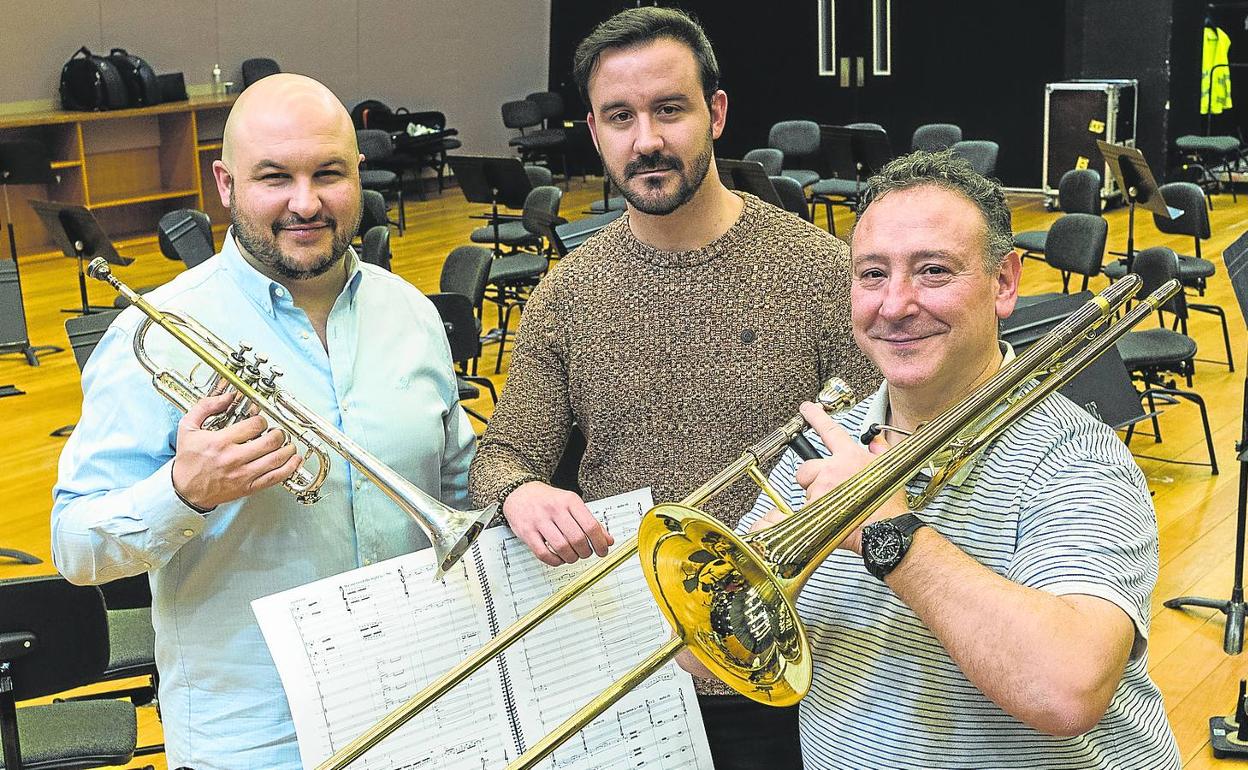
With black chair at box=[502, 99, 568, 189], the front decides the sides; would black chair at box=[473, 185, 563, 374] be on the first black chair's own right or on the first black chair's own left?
on the first black chair's own right

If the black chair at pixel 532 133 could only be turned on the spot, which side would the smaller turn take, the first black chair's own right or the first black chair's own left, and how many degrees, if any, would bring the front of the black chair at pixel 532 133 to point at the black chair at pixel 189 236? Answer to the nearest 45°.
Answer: approximately 45° to the first black chair's own right

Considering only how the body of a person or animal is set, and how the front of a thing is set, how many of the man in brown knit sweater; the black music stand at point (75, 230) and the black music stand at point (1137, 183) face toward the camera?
1

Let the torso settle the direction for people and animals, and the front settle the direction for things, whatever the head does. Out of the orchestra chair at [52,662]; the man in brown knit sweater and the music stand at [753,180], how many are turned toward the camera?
1

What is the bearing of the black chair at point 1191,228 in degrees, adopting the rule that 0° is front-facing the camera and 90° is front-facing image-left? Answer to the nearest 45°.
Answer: approximately 45°

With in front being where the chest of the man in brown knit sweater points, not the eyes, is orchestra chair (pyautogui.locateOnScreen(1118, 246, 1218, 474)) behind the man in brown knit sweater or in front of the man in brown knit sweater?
behind

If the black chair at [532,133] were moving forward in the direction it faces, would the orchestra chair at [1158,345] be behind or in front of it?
in front

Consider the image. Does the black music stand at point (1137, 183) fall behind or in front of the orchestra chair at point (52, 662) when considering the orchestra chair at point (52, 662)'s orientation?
in front

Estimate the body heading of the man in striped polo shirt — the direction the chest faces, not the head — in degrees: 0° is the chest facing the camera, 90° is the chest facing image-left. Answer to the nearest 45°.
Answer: approximately 45°

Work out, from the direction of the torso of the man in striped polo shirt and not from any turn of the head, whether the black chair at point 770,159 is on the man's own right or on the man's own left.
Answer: on the man's own right

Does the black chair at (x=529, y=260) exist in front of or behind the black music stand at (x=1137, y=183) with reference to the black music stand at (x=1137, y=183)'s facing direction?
behind
